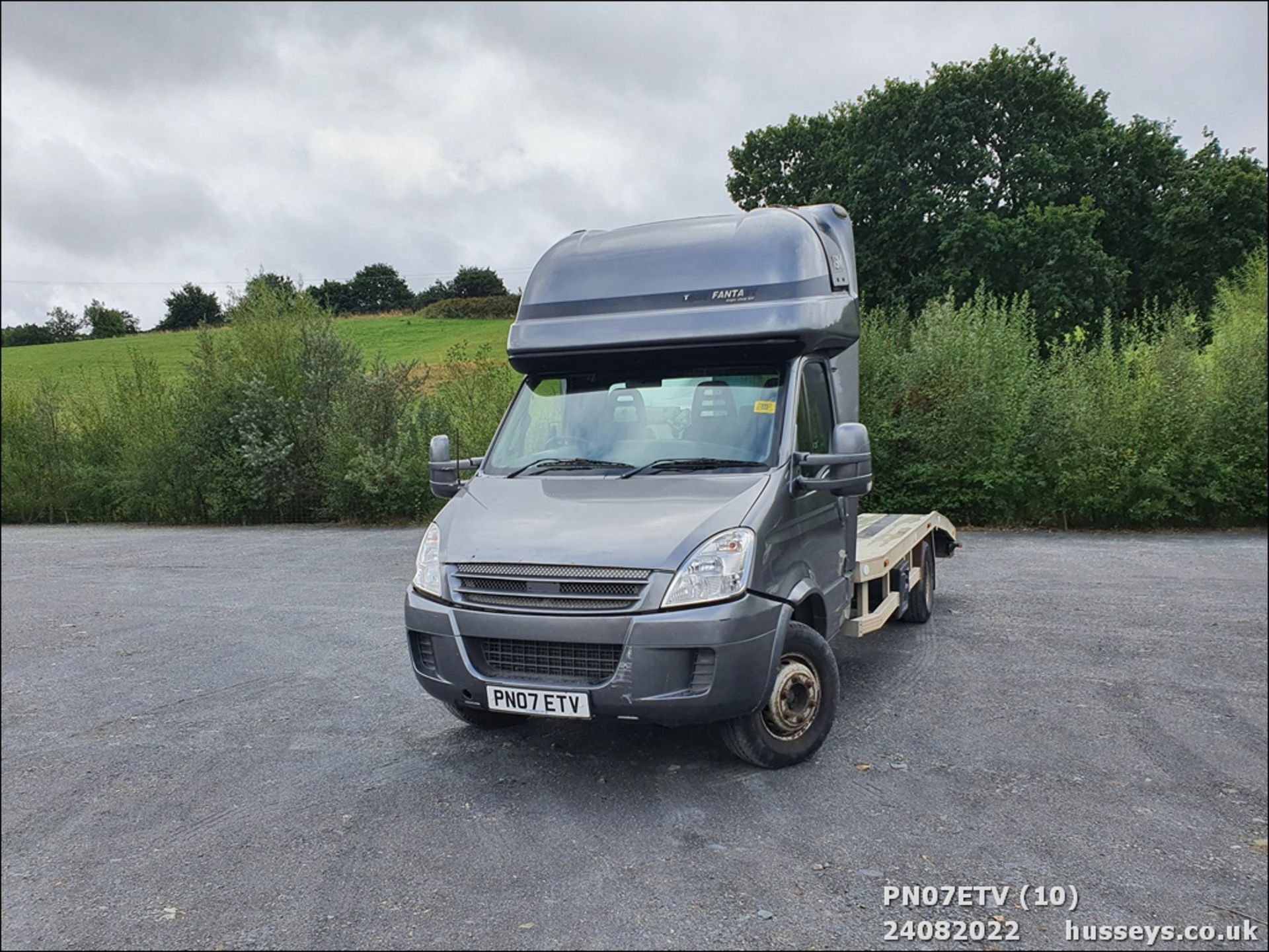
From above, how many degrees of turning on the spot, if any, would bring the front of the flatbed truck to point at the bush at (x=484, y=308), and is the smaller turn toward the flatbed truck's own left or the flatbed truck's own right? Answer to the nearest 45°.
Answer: approximately 135° to the flatbed truck's own right

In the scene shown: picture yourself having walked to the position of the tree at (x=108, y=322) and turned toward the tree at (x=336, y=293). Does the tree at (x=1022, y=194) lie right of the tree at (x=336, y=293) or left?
right

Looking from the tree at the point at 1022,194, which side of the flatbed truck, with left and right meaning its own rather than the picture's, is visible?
back

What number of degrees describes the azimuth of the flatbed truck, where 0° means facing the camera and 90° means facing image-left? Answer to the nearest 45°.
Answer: approximately 45°

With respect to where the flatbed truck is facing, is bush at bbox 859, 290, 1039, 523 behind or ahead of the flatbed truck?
behind
